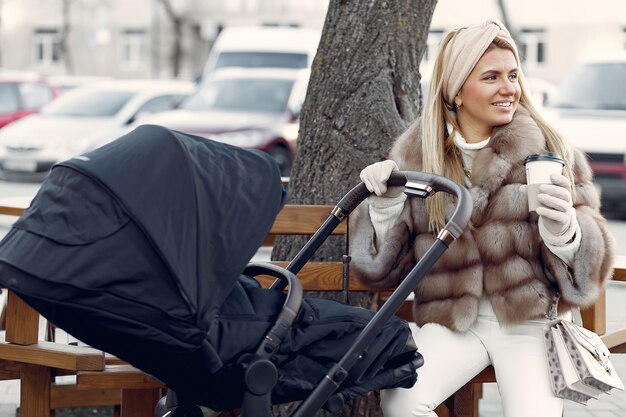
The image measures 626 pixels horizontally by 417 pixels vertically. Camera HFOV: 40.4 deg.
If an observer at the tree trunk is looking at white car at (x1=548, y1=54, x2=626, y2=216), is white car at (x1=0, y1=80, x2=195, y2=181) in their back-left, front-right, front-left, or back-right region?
front-left

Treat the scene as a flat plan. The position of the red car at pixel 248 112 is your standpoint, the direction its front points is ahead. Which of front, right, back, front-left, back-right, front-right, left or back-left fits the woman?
front-left

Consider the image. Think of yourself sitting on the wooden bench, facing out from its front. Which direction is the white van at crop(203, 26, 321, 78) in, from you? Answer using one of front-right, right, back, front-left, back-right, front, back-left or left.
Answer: back

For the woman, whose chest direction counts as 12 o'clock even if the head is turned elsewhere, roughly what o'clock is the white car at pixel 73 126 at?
The white car is roughly at 5 o'clock from the woman.

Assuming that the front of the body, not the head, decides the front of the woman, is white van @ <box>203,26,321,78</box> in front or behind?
behind

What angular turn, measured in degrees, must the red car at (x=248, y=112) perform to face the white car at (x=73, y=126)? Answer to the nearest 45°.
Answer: approximately 90° to its right

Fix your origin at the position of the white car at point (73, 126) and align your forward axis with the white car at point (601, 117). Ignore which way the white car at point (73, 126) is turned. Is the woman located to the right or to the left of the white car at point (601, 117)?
right

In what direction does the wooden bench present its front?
toward the camera

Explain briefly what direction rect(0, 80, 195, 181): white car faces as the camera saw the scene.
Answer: facing the viewer and to the left of the viewer

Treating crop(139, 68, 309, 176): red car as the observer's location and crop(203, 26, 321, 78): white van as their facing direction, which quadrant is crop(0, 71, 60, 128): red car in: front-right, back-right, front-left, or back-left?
front-left

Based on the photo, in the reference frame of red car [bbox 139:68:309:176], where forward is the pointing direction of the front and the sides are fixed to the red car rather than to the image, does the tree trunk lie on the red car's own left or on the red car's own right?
on the red car's own left

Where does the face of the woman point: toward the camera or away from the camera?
toward the camera

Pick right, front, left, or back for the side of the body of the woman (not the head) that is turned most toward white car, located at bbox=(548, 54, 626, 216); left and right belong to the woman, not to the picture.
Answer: back

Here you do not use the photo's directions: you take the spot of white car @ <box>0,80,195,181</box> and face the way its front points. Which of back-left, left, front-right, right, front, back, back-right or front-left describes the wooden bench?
front-left

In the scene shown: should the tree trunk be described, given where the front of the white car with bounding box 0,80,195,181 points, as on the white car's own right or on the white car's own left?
on the white car's own left

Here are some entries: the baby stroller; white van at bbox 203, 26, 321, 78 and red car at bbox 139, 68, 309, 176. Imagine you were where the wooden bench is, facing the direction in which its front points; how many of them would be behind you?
2
